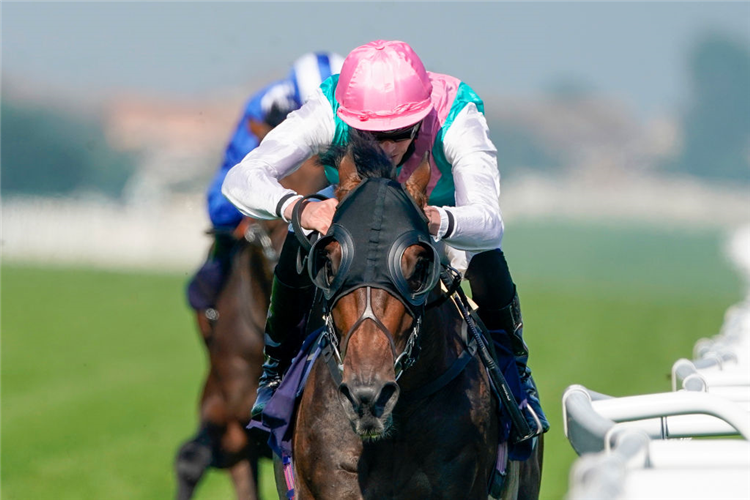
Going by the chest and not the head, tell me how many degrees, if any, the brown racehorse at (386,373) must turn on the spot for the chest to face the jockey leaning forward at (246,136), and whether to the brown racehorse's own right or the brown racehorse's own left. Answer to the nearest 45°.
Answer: approximately 180°

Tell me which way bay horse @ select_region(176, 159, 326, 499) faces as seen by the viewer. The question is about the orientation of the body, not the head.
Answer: toward the camera

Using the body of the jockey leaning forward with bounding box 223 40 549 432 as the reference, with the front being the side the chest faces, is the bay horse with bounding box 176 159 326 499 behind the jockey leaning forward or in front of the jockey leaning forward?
behind

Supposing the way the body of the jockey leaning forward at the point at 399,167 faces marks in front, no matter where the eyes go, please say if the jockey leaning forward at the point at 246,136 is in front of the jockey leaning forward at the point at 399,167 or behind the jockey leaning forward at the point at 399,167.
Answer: behind

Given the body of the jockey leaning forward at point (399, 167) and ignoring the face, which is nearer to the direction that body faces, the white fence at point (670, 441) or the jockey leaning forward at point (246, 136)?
the white fence

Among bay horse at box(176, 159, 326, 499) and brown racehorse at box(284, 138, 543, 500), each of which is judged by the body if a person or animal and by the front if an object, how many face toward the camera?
2

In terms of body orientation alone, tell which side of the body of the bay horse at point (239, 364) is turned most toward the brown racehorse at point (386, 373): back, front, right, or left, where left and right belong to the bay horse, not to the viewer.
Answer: front

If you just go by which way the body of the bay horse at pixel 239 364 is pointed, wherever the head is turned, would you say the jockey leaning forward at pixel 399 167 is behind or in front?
in front

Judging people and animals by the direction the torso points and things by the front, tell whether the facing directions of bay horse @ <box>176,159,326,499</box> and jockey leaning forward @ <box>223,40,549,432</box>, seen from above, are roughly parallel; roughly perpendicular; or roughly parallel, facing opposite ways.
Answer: roughly parallel

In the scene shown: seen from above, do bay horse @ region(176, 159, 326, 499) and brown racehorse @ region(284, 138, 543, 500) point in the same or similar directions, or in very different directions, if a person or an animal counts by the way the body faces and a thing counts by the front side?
same or similar directions

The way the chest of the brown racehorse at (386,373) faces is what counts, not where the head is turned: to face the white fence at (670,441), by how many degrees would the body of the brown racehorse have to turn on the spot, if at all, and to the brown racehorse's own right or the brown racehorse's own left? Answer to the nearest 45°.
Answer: approximately 45° to the brown racehorse's own left

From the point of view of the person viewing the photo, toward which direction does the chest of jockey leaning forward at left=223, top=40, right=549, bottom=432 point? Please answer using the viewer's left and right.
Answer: facing the viewer

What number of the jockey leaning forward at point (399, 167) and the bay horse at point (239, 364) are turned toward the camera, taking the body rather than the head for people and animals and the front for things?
2
